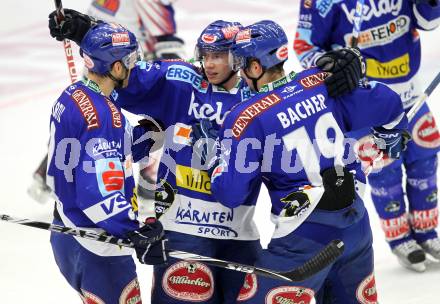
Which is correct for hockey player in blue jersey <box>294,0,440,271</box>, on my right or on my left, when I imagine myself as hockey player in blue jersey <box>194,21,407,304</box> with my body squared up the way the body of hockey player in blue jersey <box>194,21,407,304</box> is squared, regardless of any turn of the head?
on my right

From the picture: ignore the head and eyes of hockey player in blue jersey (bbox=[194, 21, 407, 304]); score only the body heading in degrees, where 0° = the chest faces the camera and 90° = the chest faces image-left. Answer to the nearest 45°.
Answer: approximately 135°

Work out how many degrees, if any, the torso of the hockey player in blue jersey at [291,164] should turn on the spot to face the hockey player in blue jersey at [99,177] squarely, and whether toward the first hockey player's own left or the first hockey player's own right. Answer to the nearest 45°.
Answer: approximately 45° to the first hockey player's own left
